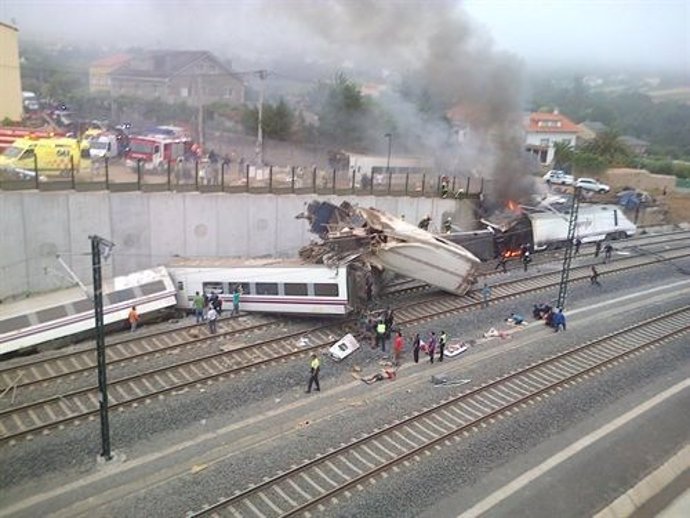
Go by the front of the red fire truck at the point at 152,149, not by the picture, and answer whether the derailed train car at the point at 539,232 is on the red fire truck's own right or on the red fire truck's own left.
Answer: on the red fire truck's own left

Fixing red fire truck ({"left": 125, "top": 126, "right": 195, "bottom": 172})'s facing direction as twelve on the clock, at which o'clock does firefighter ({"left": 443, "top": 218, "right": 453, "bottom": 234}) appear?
The firefighter is roughly at 8 o'clock from the red fire truck.

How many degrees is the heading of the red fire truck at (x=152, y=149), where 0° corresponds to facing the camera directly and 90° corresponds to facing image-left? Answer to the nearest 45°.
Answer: approximately 45°

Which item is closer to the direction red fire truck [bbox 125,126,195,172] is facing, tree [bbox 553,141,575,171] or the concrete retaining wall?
the concrete retaining wall

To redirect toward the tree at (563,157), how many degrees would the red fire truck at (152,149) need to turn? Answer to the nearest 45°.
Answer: approximately 135° to its left

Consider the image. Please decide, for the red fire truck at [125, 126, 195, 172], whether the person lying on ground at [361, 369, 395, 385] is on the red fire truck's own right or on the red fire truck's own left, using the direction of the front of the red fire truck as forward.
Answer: on the red fire truck's own left

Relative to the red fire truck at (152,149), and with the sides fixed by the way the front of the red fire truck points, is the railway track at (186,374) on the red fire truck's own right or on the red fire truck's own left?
on the red fire truck's own left

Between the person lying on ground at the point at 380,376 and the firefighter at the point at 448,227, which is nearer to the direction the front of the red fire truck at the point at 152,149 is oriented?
the person lying on ground

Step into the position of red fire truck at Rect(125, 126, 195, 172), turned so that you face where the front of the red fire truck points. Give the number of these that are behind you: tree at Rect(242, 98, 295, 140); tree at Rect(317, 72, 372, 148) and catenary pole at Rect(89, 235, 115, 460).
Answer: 2

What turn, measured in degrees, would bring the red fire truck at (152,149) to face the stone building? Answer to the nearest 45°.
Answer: approximately 135° to its right
